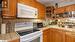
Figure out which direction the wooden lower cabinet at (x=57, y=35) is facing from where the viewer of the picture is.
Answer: facing the viewer and to the left of the viewer
